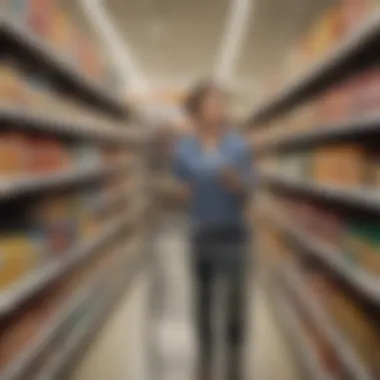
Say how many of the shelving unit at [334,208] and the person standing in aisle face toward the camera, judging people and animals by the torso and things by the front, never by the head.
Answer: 1

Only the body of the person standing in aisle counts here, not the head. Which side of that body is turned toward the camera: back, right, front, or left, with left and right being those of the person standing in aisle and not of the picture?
front

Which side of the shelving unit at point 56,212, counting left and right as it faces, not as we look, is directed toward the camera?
right

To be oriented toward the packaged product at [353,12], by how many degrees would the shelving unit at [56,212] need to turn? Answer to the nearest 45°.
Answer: approximately 45° to its right

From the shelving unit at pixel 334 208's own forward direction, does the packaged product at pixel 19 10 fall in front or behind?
in front

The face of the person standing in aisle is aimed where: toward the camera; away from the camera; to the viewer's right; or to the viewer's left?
toward the camera

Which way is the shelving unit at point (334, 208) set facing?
to the viewer's left

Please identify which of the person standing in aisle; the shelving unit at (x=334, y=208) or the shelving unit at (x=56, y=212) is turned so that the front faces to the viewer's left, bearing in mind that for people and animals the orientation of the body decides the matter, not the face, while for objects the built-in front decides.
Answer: the shelving unit at (x=334, y=208)

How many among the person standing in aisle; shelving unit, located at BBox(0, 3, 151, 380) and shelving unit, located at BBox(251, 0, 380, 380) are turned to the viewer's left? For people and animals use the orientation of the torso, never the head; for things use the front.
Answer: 1

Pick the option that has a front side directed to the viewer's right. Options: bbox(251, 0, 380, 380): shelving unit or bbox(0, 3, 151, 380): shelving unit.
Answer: bbox(0, 3, 151, 380): shelving unit

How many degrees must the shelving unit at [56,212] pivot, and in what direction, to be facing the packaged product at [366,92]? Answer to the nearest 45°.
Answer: approximately 45° to its right

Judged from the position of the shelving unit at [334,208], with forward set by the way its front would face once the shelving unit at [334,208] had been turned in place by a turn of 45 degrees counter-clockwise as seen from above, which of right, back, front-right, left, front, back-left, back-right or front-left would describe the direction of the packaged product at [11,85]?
front
